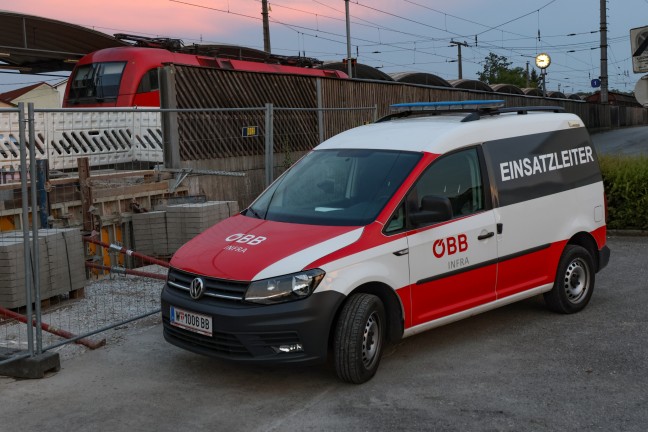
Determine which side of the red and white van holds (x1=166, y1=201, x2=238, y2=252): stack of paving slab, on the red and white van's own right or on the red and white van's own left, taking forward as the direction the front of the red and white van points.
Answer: on the red and white van's own right

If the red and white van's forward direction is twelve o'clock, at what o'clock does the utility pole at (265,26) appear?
The utility pole is roughly at 4 o'clock from the red and white van.

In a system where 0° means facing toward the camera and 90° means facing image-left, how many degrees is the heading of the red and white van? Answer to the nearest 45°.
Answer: approximately 45°

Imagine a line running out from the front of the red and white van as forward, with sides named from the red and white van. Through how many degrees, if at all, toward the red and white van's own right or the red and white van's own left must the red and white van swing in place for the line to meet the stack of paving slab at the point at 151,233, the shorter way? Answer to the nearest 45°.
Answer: approximately 90° to the red and white van's own right

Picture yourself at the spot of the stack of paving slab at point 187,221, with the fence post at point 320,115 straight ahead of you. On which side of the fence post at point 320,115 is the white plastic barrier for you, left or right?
left

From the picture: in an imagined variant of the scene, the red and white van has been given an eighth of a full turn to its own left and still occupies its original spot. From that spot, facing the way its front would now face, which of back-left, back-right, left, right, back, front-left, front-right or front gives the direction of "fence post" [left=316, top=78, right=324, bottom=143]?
back

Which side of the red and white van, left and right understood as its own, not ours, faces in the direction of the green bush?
back

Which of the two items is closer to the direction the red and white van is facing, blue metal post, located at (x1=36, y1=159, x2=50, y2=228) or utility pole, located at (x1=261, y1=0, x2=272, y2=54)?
the blue metal post

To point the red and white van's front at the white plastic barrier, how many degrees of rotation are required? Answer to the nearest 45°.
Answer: approximately 90° to its right
